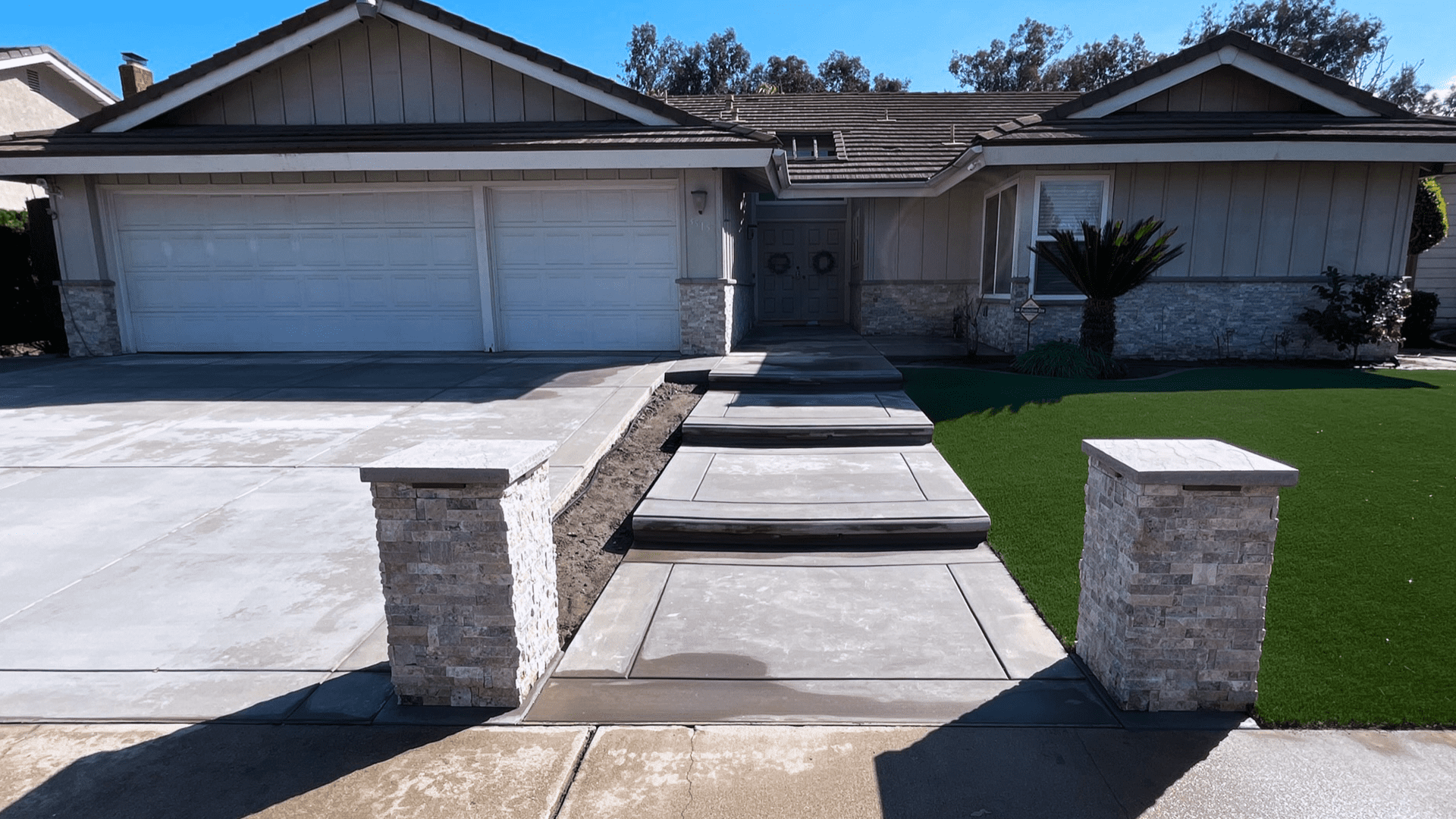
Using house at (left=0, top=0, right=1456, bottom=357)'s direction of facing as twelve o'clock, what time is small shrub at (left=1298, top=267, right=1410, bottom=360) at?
The small shrub is roughly at 9 o'clock from the house.

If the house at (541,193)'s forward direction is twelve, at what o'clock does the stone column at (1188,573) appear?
The stone column is roughly at 11 o'clock from the house.

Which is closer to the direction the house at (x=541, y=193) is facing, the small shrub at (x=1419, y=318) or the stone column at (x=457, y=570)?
the stone column

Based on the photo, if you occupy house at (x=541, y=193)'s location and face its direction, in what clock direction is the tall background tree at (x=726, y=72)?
The tall background tree is roughly at 6 o'clock from the house.

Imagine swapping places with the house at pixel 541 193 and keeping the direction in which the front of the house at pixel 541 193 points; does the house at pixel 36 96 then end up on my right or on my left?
on my right

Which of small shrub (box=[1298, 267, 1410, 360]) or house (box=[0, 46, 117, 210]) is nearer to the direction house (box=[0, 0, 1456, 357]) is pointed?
the small shrub

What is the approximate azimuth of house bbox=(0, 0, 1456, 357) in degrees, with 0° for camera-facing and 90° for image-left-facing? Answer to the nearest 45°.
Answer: approximately 0°

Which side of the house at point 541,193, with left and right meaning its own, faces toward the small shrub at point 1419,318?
left

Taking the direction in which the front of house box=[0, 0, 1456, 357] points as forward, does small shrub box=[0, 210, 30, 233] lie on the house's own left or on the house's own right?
on the house's own right
